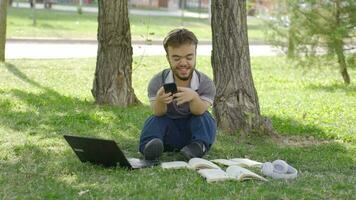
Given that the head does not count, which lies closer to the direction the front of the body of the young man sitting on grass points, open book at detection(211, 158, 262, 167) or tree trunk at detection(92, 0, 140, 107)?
the open book

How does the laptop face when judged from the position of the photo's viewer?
facing away from the viewer and to the right of the viewer

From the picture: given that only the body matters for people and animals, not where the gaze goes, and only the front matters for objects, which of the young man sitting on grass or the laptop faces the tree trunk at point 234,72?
the laptop

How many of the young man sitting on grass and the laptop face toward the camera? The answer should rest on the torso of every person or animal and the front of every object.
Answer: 1

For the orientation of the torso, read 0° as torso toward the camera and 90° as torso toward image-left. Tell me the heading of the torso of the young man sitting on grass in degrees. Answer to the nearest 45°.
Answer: approximately 0°

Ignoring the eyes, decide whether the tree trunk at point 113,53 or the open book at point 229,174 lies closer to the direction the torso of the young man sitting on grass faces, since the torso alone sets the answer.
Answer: the open book

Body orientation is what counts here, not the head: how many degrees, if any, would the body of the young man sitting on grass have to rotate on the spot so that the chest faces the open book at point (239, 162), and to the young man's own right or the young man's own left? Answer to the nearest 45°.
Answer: approximately 90° to the young man's own left

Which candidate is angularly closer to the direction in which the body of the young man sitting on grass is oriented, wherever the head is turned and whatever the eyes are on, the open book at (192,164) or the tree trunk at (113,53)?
the open book

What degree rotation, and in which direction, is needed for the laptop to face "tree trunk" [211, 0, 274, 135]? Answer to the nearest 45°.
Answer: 0° — it already faces it
